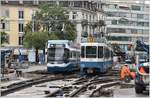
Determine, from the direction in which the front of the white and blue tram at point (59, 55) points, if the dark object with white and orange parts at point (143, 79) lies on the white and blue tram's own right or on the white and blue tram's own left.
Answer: on the white and blue tram's own left

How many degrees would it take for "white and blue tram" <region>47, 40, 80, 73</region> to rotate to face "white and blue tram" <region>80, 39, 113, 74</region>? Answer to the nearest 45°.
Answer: approximately 90° to its left

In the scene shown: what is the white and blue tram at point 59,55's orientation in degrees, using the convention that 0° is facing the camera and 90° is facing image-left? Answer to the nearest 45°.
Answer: approximately 45°
